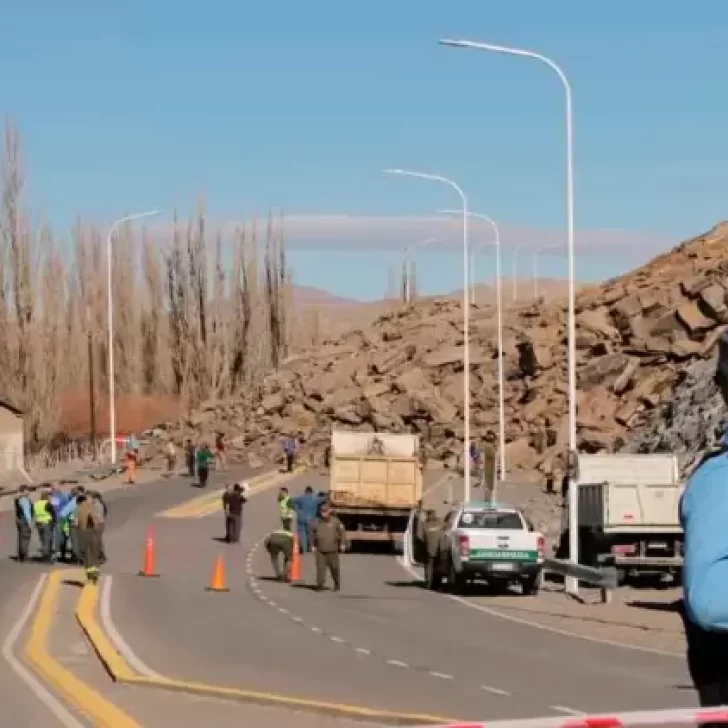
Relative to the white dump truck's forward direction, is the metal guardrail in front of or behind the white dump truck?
behind

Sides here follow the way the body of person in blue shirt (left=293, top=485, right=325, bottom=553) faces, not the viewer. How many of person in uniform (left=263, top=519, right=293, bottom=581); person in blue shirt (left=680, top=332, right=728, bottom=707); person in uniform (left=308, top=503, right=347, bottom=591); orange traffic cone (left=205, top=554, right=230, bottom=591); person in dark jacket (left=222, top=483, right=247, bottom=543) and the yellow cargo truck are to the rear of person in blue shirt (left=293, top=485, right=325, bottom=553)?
4

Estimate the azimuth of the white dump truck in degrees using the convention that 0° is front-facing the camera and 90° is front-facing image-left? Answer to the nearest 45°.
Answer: approximately 180°

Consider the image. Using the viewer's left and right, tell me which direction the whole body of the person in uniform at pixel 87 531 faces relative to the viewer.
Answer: facing away from the viewer and to the left of the viewer

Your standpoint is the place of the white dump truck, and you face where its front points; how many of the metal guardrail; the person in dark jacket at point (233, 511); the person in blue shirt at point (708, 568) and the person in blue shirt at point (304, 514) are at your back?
2

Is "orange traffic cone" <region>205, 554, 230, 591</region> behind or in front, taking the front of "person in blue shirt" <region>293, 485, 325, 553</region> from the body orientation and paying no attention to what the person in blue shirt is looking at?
behind

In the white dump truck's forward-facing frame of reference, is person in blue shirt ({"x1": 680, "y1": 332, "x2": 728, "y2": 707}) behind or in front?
behind

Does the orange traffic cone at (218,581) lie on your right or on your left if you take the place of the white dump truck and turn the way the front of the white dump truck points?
on your left

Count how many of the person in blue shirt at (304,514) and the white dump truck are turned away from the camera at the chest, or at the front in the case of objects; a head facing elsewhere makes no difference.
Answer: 2

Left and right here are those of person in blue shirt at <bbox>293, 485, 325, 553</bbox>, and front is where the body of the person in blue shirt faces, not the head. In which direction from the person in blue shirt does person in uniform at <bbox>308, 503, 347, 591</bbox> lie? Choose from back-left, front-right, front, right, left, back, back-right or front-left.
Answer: back

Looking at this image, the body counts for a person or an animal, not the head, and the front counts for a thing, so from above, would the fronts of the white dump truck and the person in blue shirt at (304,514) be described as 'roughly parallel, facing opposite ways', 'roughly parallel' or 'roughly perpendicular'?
roughly parallel

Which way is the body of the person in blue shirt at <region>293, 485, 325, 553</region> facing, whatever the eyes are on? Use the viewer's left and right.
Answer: facing away from the viewer
